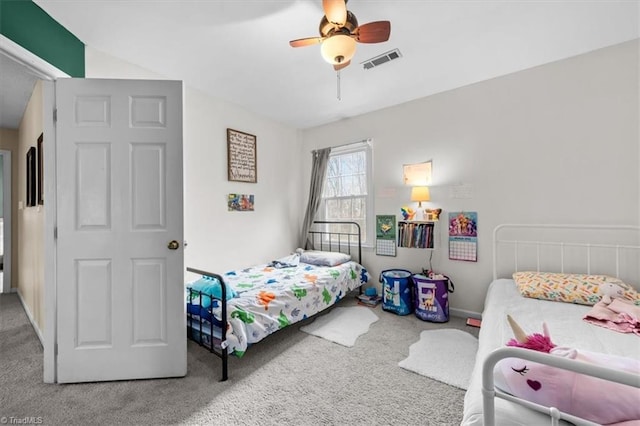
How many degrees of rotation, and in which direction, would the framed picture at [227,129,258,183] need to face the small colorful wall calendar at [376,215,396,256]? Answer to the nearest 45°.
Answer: approximately 45° to its left

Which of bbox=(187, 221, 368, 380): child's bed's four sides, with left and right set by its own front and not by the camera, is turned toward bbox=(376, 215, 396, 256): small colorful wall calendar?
back

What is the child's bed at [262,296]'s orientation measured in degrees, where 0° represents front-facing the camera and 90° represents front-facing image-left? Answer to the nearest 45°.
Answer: approximately 45°

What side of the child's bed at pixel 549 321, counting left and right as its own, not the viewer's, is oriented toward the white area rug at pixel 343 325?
right

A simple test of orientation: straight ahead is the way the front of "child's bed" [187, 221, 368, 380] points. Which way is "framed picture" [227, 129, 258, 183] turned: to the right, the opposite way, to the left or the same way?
to the left

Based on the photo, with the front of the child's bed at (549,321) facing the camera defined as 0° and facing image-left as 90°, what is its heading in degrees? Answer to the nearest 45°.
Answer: approximately 0°
